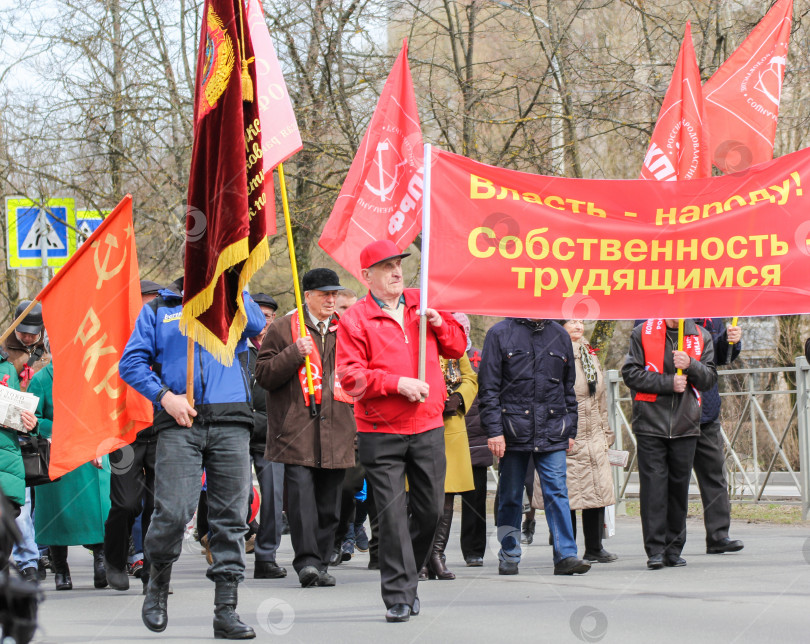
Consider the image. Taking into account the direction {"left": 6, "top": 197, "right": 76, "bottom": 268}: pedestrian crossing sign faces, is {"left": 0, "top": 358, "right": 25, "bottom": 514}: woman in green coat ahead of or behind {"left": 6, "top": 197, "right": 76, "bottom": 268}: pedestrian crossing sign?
ahead

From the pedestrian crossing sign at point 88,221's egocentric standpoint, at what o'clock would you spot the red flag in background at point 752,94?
The red flag in background is roughly at 11 o'clock from the pedestrian crossing sign.

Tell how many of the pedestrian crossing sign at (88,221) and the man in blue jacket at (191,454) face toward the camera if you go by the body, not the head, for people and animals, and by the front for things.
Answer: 2

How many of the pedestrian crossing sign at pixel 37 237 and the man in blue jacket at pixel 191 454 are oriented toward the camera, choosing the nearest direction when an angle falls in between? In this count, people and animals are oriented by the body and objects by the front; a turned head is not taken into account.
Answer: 2

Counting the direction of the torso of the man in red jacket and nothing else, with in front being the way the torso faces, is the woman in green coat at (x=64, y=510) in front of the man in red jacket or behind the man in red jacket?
behind

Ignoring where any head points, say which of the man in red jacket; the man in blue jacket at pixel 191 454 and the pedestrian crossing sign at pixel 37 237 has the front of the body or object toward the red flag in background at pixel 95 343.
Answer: the pedestrian crossing sign

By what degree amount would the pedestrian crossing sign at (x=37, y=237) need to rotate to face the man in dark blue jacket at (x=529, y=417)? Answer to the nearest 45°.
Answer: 0° — it already faces them
